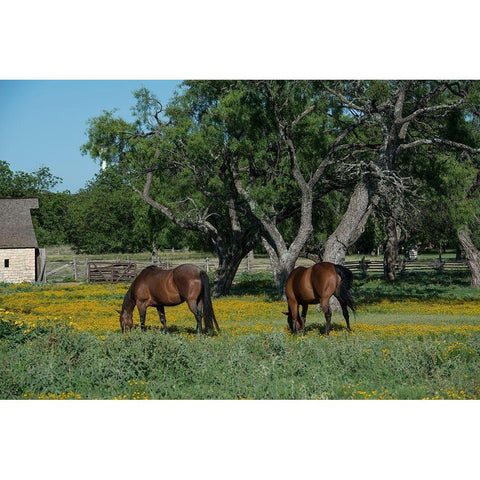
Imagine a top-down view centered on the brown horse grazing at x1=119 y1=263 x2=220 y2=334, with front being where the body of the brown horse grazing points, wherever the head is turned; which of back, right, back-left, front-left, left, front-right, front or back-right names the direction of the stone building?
front-right

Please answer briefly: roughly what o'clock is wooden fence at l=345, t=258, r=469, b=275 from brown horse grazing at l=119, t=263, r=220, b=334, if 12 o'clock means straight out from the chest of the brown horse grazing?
The wooden fence is roughly at 4 o'clock from the brown horse grazing.

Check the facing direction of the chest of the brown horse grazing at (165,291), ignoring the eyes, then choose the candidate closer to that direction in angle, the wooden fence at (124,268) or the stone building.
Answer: the stone building

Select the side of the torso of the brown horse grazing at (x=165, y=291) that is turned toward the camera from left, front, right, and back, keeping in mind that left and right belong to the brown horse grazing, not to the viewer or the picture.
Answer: left

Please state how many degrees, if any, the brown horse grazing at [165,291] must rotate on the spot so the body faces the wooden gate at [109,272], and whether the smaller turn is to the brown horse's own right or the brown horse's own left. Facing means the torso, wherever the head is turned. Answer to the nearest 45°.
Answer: approximately 90° to the brown horse's own right

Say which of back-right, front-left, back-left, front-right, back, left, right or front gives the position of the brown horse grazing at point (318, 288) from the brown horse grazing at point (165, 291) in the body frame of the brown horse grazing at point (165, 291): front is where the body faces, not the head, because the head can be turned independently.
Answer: back

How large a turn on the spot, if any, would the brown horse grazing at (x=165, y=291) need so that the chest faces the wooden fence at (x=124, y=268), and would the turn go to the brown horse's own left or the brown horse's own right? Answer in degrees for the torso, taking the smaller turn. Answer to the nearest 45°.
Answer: approximately 90° to the brown horse's own right
